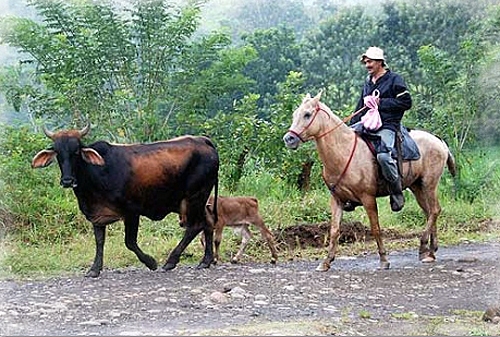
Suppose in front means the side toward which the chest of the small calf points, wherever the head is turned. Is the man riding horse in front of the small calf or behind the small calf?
behind

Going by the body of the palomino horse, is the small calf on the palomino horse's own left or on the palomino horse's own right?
on the palomino horse's own right

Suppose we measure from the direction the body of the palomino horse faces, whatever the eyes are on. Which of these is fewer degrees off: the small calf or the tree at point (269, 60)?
the small calf

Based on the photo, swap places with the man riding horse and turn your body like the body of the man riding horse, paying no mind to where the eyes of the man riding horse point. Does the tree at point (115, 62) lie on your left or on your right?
on your right

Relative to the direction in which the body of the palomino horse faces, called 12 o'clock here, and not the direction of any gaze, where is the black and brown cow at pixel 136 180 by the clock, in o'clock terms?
The black and brown cow is roughly at 1 o'clock from the palomino horse.

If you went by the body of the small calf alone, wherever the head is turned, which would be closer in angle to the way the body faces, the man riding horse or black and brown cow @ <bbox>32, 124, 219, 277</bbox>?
the black and brown cow

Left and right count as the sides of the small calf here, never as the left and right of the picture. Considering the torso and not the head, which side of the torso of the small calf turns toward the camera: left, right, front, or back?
left
